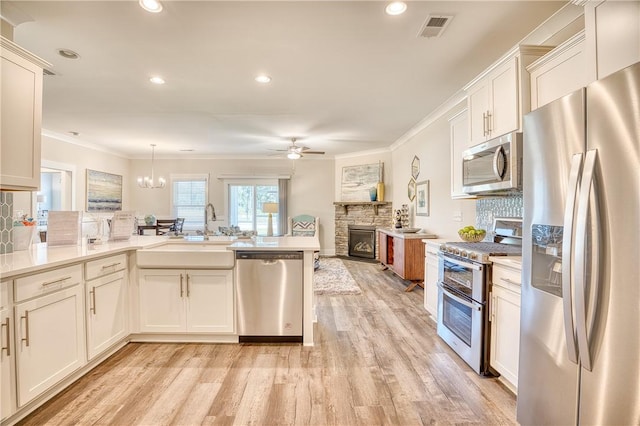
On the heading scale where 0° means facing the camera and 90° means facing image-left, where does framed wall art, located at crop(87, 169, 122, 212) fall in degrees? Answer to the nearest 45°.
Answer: approximately 315°

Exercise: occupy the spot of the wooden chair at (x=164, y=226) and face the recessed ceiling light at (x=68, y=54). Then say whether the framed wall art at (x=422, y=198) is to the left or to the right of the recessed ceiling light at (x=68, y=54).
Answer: left

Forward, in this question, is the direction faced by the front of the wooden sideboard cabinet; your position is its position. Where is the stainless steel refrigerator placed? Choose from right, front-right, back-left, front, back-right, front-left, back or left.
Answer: front-left

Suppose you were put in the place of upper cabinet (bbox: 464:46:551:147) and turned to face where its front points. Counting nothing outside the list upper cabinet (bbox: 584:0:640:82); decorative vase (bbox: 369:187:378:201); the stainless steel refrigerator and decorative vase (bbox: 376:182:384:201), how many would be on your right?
2

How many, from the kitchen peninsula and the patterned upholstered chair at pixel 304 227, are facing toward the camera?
2

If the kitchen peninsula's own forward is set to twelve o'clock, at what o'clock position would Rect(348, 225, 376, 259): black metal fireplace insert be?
The black metal fireplace insert is roughly at 8 o'clock from the kitchen peninsula.

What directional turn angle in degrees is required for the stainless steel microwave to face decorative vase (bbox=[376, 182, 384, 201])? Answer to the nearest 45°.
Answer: approximately 90° to its right

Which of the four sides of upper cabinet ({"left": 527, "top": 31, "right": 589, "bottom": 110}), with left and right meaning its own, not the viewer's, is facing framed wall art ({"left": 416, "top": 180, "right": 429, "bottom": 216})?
right

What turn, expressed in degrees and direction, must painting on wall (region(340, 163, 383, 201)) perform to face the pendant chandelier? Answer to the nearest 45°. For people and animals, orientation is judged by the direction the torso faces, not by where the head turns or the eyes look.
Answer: approximately 45° to its right

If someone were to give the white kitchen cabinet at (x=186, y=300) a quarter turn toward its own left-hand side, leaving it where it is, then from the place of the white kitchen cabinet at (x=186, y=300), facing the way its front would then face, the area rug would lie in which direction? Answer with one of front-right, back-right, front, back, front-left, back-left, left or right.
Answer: front-left

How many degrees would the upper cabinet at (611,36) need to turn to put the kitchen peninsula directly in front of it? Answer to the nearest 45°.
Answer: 0° — it already faces it

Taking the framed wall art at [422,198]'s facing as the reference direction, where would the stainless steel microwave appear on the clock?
The stainless steel microwave is roughly at 10 o'clock from the framed wall art.

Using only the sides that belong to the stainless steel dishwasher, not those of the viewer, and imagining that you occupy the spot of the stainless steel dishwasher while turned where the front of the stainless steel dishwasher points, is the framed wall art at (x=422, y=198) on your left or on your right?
on your left

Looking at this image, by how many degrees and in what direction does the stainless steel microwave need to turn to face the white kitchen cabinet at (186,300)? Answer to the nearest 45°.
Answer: approximately 45° to its right

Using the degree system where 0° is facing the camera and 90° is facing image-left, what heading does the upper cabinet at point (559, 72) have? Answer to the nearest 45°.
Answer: approximately 45°
